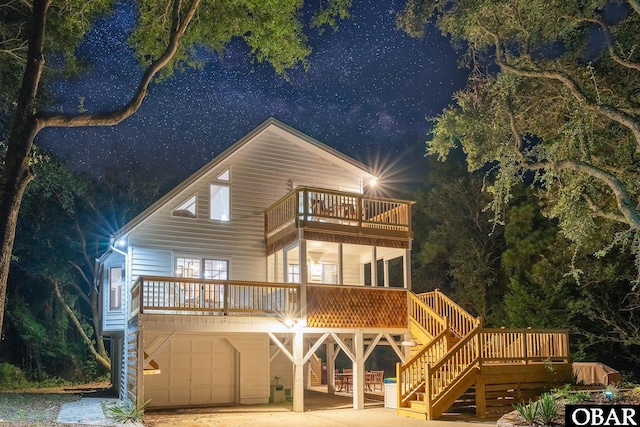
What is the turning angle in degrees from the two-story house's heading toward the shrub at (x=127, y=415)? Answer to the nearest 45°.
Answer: approximately 45° to its right

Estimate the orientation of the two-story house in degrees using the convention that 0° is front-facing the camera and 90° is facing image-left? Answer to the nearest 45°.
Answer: approximately 0°

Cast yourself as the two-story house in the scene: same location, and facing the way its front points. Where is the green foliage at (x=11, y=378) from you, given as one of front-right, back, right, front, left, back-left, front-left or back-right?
back-right

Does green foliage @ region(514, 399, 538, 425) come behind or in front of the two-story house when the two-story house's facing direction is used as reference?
in front

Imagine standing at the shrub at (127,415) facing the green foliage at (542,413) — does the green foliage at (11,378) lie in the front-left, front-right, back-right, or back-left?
back-left

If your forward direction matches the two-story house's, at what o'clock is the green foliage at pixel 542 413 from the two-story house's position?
The green foliage is roughly at 11 o'clock from the two-story house.

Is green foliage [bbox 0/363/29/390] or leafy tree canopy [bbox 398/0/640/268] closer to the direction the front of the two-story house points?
the leafy tree canopy
